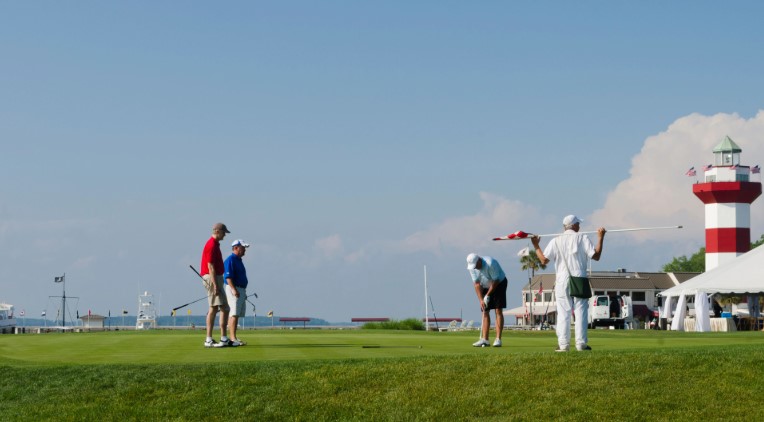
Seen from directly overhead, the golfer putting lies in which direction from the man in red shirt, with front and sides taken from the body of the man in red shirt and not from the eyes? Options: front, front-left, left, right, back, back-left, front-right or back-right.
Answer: front

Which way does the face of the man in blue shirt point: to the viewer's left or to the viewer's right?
to the viewer's right

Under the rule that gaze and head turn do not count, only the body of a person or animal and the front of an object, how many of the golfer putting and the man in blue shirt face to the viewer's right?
1

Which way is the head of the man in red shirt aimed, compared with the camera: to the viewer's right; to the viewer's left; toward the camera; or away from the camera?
to the viewer's right

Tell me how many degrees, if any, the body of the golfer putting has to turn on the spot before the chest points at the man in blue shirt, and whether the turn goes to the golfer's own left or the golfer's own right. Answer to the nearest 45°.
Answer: approximately 45° to the golfer's own right

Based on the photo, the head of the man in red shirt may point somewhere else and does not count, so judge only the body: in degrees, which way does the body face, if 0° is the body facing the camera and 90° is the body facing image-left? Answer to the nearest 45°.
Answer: approximately 270°

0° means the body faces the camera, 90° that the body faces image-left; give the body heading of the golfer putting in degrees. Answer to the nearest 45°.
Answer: approximately 45°

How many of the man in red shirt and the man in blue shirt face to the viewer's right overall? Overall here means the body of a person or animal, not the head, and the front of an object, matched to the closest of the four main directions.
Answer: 2

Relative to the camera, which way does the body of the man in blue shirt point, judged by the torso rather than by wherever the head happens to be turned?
to the viewer's right

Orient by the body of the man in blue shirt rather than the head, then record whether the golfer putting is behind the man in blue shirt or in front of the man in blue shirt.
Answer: in front

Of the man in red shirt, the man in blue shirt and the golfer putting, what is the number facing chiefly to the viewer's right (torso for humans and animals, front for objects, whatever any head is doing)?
2

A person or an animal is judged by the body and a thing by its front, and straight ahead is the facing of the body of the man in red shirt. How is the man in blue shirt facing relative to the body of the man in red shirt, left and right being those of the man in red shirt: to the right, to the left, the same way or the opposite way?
the same way

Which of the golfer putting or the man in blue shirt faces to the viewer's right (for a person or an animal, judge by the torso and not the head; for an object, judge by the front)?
the man in blue shirt

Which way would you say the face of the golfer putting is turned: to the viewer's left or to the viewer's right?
to the viewer's left
